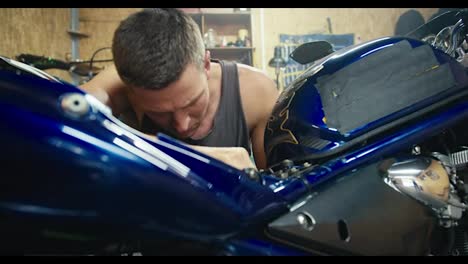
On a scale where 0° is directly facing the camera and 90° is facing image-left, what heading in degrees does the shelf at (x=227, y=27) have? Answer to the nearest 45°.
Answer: approximately 0°

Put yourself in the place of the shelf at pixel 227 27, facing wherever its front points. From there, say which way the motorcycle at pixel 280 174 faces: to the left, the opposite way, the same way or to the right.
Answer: to the left

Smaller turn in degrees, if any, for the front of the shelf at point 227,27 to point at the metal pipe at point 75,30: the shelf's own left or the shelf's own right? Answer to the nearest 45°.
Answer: approximately 90° to the shelf's own right

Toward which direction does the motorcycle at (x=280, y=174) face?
to the viewer's right

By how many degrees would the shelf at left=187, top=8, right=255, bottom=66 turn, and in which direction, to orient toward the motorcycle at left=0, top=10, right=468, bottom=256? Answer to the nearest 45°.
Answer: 0° — it already faces it

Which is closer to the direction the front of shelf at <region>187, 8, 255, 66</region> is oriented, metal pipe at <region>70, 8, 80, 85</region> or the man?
the man

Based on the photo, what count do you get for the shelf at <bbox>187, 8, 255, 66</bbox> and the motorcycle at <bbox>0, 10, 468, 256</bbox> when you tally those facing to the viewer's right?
1

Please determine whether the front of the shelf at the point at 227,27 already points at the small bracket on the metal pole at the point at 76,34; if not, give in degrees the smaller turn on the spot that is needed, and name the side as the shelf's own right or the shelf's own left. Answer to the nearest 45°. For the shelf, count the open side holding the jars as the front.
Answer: approximately 90° to the shelf's own right

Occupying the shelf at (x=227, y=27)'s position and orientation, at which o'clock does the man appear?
The man is roughly at 12 o'clock from the shelf.
